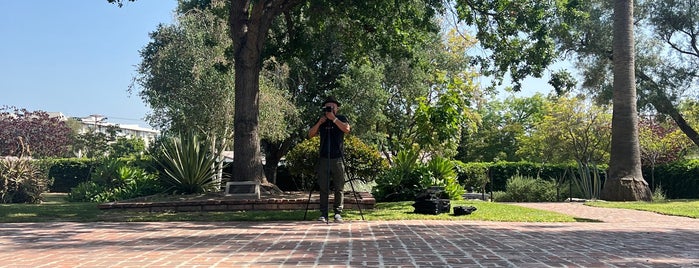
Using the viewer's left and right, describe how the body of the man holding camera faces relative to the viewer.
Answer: facing the viewer

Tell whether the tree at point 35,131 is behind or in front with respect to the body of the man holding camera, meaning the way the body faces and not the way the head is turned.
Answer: behind

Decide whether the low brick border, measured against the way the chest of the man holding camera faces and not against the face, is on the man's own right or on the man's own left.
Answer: on the man's own right

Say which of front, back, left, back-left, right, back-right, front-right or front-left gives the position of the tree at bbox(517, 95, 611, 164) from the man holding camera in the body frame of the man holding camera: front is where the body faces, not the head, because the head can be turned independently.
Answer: back-left

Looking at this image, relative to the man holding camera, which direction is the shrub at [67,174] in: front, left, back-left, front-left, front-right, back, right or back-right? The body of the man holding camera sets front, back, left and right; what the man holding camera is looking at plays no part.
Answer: back-right

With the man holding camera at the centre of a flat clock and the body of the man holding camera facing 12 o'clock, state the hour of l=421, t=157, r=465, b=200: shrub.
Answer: The shrub is roughly at 7 o'clock from the man holding camera.

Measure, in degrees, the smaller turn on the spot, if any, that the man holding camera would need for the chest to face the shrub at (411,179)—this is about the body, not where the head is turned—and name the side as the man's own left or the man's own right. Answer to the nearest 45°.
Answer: approximately 135° to the man's own left

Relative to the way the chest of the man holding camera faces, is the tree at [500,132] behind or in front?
behind

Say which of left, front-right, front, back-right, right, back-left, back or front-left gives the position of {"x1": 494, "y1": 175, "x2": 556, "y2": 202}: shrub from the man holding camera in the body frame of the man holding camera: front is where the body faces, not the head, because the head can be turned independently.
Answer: back-left

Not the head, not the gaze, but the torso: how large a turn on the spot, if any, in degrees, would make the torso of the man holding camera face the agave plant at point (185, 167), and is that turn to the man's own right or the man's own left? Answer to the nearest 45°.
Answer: approximately 135° to the man's own right

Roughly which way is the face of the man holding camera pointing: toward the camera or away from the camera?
toward the camera

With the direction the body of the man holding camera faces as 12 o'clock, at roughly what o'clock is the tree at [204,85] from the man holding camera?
The tree is roughly at 5 o'clock from the man holding camera.

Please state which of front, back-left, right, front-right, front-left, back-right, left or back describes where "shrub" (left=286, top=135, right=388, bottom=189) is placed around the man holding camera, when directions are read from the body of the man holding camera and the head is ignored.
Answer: back

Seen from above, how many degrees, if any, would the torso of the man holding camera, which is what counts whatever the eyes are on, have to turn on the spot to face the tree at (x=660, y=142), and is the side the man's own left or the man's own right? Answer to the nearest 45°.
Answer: approximately 135° to the man's own left

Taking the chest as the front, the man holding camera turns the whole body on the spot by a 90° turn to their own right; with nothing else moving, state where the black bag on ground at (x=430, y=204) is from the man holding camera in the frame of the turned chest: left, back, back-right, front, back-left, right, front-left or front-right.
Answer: back-right
